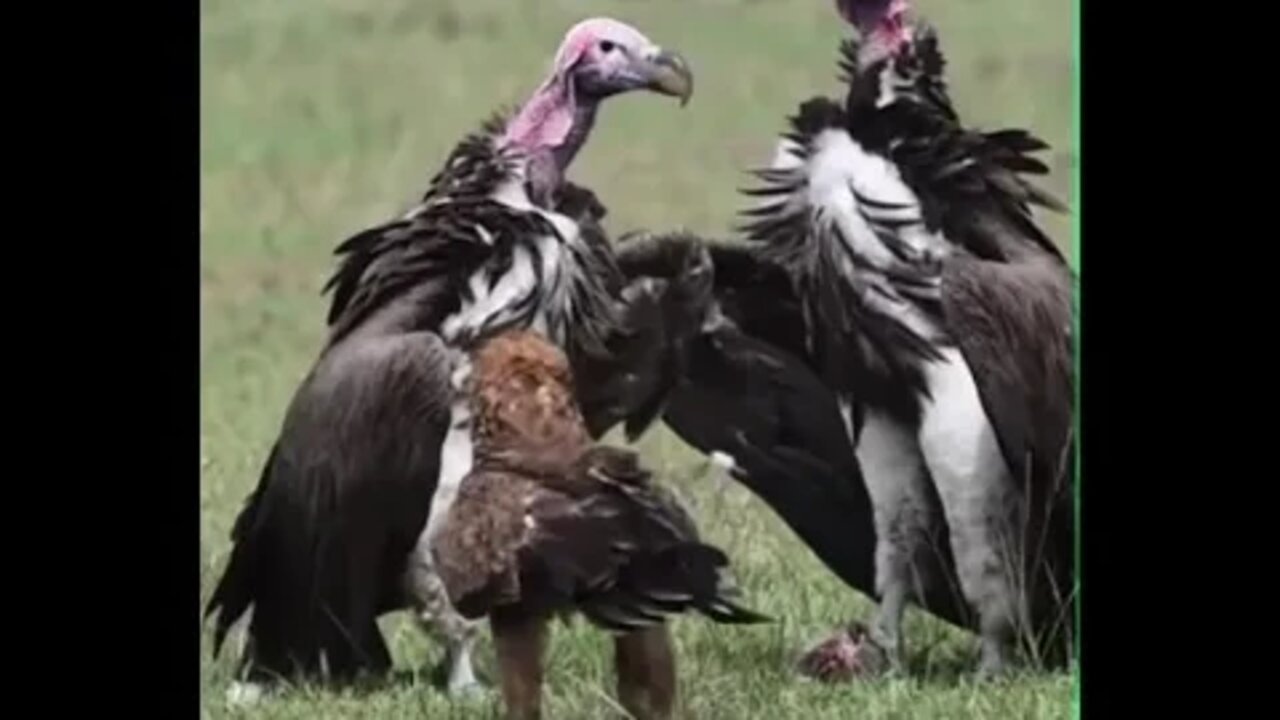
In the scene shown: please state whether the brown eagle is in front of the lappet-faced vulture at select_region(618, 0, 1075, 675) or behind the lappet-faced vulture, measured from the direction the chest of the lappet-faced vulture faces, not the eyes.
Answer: in front

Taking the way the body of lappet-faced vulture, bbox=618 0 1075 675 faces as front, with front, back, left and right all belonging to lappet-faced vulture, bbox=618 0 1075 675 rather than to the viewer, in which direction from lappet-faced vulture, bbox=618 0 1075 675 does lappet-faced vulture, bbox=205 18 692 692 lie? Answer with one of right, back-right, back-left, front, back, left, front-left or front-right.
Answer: front-right

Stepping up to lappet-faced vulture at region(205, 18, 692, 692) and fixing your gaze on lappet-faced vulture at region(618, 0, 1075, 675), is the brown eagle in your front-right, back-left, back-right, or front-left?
front-right

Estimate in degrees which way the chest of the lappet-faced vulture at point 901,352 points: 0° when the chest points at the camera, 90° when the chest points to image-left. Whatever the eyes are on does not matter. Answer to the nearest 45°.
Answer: approximately 45°
